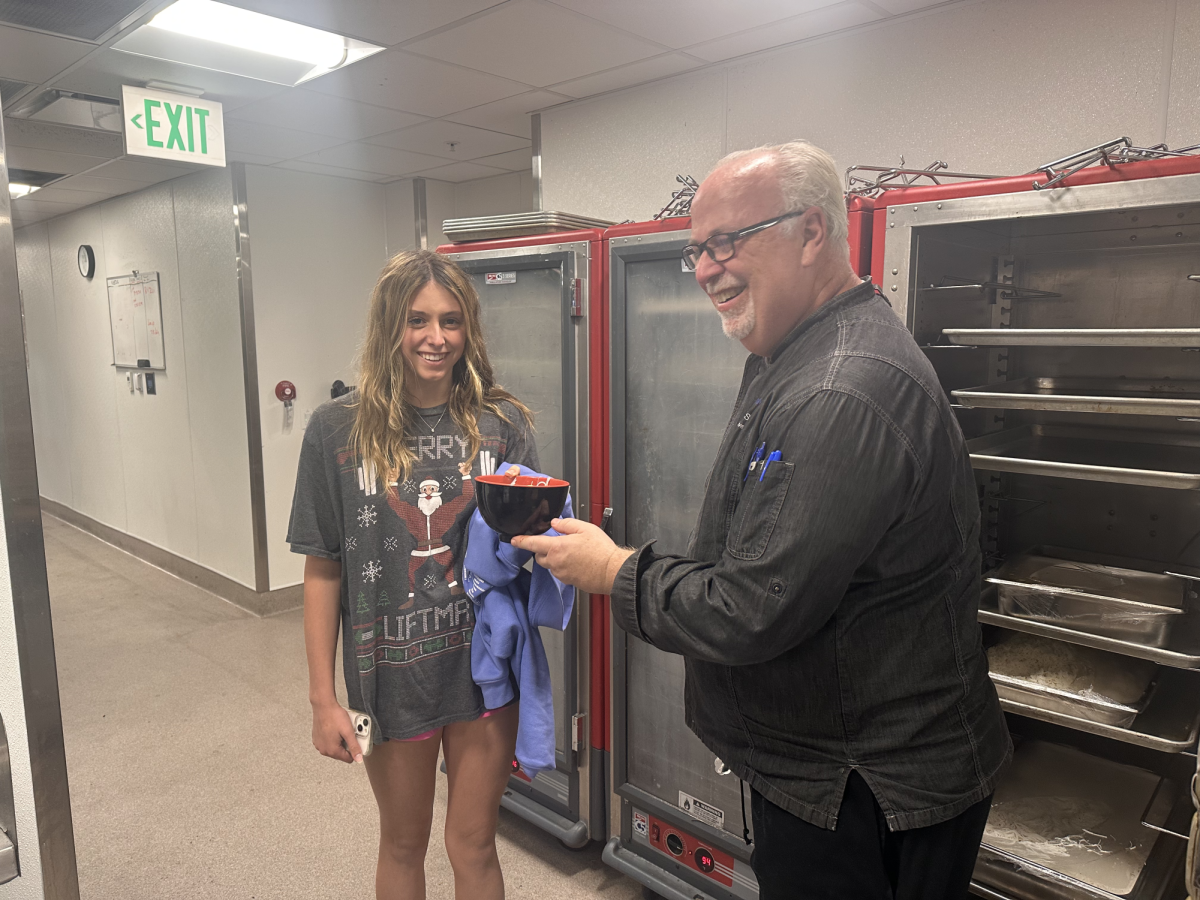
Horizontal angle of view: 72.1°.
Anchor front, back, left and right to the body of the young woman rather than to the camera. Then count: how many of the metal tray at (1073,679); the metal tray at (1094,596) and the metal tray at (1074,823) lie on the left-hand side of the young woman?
3

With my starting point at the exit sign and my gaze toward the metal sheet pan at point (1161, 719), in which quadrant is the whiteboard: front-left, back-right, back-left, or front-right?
back-left

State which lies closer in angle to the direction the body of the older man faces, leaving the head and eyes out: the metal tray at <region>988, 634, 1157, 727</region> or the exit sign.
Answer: the exit sign

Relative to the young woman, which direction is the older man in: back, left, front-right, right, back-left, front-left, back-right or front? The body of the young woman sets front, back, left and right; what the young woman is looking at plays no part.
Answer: front-left

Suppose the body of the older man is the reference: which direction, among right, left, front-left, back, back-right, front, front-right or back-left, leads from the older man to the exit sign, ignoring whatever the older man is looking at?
front-right

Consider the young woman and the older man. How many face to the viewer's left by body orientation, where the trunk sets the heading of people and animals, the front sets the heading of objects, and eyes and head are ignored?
1

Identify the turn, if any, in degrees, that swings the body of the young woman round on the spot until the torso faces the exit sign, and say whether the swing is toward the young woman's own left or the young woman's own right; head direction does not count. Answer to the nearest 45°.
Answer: approximately 135° to the young woman's own right

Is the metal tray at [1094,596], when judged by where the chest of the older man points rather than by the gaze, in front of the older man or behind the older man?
behind

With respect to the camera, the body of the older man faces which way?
to the viewer's left

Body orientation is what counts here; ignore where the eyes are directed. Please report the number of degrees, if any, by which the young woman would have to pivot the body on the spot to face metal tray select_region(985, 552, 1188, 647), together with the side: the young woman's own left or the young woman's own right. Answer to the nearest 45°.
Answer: approximately 90° to the young woman's own left

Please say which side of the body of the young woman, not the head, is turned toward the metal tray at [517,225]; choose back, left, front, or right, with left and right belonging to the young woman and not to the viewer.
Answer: back

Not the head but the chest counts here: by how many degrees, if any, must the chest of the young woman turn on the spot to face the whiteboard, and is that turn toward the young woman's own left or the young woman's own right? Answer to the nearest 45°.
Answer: approximately 180°

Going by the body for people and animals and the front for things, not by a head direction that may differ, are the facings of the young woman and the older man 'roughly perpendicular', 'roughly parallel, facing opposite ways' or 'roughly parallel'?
roughly perpendicular
